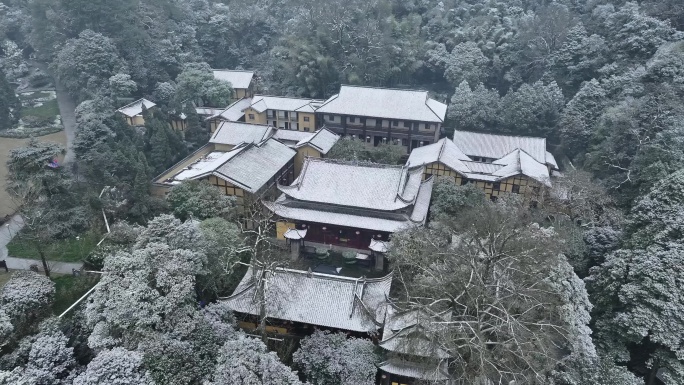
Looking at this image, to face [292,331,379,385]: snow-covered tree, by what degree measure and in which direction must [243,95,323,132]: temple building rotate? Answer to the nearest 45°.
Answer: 0° — it already faces it

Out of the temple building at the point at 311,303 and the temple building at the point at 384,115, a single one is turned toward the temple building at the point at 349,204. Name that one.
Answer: the temple building at the point at 384,115

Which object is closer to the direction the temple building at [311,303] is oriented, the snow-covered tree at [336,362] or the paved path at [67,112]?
the snow-covered tree

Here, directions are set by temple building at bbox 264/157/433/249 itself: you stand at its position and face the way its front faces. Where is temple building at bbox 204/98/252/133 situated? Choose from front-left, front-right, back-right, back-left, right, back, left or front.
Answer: back-right

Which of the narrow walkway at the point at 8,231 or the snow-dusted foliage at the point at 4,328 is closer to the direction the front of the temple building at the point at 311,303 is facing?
the snow-dusted foliage

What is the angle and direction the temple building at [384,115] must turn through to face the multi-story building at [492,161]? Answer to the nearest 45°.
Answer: approximately 45° to its left

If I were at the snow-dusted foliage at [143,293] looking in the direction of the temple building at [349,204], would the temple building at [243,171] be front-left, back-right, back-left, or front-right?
front-left

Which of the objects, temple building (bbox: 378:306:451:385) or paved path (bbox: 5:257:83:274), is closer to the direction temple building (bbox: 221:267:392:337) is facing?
the temple building

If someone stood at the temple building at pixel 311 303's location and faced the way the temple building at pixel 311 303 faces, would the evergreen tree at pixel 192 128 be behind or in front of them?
behind

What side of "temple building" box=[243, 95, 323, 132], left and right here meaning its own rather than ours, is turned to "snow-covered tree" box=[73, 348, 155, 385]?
front

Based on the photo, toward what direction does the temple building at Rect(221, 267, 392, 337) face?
toward the camera

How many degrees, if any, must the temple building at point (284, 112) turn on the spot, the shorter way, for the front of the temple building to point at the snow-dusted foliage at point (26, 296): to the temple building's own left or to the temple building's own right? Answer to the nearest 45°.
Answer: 0° — it already faces it

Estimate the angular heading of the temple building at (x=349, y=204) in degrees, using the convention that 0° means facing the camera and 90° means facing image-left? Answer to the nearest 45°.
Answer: approximately 0°

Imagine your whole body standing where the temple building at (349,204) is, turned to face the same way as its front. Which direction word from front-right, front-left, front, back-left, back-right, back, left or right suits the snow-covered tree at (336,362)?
front

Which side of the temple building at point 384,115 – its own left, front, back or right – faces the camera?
front

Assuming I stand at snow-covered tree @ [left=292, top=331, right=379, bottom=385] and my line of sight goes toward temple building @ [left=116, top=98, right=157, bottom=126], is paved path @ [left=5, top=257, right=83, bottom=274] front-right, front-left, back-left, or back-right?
front-left
